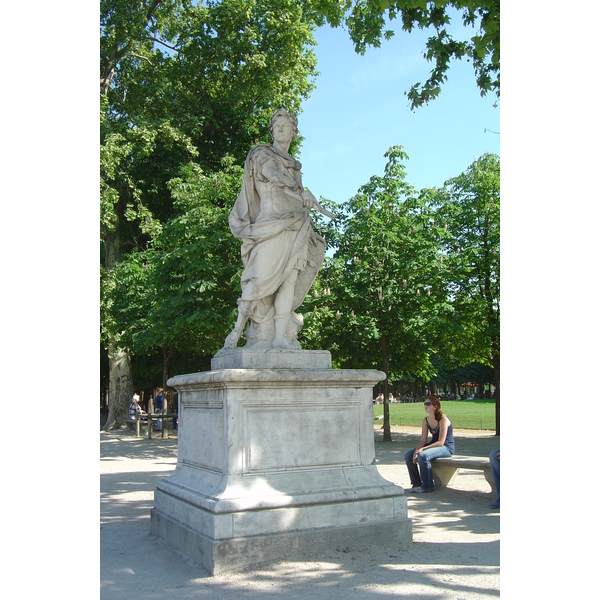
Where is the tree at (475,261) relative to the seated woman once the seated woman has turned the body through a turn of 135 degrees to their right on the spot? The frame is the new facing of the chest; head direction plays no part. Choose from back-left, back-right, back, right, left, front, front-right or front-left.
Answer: front

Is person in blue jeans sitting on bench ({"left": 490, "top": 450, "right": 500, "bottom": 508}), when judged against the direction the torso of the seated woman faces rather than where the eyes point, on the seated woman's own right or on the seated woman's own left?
on the seated woman's own left

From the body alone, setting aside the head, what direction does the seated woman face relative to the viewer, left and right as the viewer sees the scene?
facing the viewer and to the left of the viewer

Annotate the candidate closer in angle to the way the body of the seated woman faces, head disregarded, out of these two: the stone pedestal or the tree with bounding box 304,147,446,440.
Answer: the stone pedestal

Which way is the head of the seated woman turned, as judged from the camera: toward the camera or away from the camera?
toward the camera

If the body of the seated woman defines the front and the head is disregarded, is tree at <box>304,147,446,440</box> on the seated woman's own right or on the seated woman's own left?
on the seated woman's own right

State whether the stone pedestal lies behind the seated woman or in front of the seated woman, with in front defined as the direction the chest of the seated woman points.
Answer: in front
